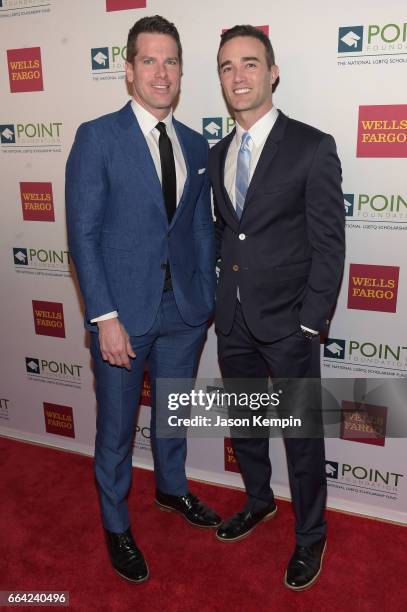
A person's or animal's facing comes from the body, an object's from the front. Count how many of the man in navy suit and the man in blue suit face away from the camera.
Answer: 0

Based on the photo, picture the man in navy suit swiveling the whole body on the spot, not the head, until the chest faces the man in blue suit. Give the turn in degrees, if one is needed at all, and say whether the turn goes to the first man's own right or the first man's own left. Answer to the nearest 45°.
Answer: approximately 45° to the first man's own right

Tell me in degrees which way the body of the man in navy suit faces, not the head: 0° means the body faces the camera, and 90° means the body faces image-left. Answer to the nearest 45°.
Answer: approximately 45°

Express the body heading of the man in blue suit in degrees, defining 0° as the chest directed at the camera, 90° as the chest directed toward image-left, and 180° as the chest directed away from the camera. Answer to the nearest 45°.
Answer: approximately 315°
